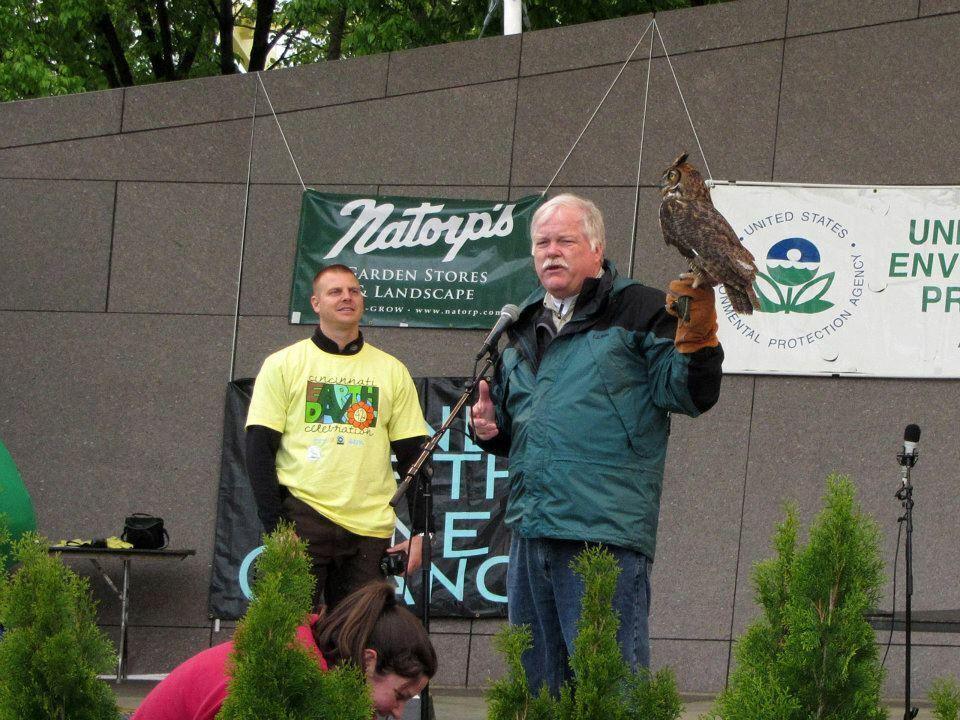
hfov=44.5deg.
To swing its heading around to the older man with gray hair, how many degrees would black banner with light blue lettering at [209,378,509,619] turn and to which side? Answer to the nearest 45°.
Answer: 0° — it already faces them

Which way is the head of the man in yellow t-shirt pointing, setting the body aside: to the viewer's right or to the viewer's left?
to the viewer's right

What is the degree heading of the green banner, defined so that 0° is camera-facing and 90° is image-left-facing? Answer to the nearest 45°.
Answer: approximately 0°

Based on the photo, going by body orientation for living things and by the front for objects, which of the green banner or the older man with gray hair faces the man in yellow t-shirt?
the green banner

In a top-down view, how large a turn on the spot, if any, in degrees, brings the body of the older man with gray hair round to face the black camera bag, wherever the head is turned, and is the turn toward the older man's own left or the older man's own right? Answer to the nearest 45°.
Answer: approximately 90° to the older man's own right

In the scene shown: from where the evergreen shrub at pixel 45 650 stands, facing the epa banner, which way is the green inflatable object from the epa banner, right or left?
left
